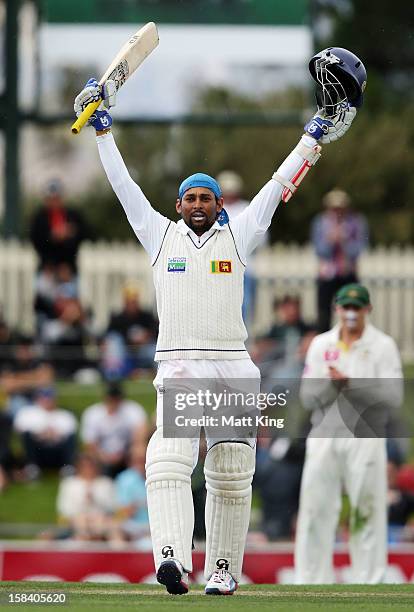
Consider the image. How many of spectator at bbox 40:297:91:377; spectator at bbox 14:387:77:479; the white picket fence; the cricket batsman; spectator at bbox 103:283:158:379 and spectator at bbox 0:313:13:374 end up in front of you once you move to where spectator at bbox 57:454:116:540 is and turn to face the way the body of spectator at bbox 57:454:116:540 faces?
1

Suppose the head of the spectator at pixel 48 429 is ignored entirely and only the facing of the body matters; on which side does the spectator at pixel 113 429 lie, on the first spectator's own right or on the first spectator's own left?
on the first spectator's own left

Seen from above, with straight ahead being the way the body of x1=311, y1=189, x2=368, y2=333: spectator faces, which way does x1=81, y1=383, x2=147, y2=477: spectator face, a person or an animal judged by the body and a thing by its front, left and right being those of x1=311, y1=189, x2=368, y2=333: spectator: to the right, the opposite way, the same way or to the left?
the same way

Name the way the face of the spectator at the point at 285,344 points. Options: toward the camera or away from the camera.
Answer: toward the camera

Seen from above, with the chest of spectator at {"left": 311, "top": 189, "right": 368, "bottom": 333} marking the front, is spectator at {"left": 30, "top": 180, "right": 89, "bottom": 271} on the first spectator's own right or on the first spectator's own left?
on the first spectator's own right

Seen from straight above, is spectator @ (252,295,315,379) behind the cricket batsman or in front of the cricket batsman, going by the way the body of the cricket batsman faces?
behind

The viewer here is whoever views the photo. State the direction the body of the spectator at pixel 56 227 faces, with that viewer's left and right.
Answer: facing the viewer

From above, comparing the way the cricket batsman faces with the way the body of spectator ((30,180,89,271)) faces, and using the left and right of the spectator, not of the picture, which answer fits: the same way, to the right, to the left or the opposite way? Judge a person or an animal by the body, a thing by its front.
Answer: the same way

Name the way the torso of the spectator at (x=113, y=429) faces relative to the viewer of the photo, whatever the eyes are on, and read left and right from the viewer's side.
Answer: facing the viewer

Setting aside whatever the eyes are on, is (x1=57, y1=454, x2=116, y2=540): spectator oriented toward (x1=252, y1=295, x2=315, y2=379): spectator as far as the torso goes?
no

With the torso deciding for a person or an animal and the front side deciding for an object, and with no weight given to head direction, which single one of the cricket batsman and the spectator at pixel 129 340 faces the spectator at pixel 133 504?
the spectator at pixel 129 340

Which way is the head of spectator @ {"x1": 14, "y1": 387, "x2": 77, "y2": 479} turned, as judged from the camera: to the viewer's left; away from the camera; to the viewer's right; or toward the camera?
toward the camera

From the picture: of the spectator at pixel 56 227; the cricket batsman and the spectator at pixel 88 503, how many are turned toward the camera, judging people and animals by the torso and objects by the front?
3

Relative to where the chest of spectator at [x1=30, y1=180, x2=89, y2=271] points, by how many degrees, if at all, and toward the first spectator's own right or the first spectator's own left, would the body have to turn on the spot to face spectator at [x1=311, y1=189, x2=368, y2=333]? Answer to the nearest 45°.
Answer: approximately 90° to the first spectator's own left

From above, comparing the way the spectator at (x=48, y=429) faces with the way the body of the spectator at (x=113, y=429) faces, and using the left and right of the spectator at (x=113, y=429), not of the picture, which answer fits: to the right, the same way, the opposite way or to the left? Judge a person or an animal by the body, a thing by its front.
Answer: the same way

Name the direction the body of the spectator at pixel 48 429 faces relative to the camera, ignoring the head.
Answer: toward the camera

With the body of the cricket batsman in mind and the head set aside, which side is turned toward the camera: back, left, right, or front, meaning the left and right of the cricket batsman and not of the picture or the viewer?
front

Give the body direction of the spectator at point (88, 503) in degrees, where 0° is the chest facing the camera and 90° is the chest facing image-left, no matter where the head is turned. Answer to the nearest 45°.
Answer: approximately 0°
